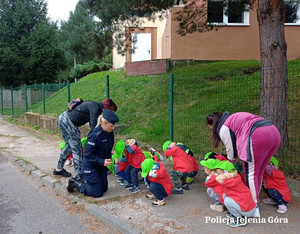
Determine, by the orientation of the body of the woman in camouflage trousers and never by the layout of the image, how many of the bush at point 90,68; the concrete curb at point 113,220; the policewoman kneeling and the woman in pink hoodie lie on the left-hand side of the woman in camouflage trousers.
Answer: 1

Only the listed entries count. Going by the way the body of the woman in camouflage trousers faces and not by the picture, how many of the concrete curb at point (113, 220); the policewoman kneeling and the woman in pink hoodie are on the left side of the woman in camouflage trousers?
0

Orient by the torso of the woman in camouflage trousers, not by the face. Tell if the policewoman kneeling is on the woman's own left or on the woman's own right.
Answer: on the woman's own right

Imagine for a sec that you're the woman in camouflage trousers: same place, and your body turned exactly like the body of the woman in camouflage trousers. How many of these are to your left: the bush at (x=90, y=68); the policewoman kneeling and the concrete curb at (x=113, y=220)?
1

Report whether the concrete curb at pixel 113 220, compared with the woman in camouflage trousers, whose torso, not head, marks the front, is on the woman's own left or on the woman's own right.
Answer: on the woman's own right

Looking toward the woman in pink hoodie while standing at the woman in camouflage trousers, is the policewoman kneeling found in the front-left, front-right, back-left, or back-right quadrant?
front-right

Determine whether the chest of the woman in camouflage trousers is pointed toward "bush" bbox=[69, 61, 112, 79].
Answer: no

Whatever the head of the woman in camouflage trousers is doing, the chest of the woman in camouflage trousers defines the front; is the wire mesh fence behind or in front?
in front

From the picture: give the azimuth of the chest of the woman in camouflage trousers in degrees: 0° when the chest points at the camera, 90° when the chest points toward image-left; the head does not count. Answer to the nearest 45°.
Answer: approximately 270°

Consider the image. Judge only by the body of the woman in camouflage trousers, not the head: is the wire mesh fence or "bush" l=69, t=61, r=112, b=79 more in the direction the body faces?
the wire mesh fence
